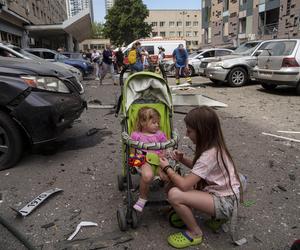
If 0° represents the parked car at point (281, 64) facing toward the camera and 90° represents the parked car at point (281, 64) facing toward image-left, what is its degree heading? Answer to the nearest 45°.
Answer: approximately 225°

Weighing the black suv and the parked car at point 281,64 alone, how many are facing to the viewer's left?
0

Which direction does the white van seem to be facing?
to the viewer's left

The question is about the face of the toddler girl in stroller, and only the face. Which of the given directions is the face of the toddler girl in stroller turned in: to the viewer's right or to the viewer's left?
to the viewer's right

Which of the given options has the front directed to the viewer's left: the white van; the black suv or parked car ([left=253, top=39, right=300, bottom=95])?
the white van

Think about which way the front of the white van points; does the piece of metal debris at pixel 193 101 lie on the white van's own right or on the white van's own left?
on the white van's own left

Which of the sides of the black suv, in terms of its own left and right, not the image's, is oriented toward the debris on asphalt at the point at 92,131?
front

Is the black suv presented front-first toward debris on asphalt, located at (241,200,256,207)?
yes

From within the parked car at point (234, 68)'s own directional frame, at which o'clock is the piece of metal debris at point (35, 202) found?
The piece of metal debris is roughly at 11 o'clock from the parked car.

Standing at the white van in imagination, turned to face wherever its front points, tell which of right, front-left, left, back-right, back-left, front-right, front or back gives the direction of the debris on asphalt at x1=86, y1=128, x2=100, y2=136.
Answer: left

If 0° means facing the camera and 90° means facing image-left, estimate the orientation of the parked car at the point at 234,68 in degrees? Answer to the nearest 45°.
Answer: approximately 45°

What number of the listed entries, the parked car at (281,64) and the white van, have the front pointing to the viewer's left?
1
